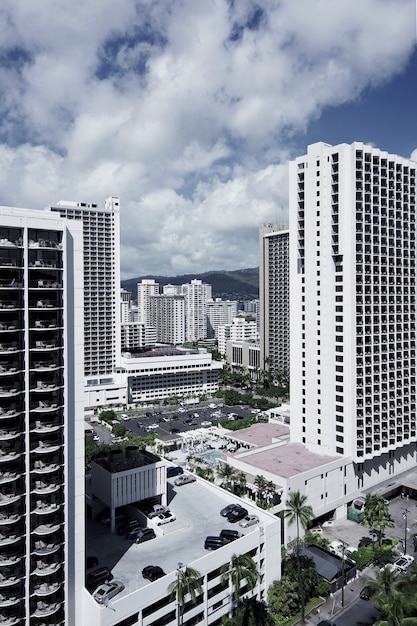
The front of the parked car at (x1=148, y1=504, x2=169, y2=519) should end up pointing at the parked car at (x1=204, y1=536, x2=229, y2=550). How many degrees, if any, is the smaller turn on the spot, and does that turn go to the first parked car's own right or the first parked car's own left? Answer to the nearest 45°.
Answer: approximately 90° to the first parked car's own left

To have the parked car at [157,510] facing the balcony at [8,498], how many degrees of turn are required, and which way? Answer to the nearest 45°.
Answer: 0° — it already faces it

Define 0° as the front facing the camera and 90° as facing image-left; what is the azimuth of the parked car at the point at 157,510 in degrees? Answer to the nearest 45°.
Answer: approximately 45°

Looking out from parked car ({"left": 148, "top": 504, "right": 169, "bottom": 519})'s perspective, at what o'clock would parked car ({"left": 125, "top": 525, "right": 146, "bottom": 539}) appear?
parked car ({"left": 125, "top": 525, "right": 146, "bottom": 539}) is roughly at 12 o'clock from parked car ({"left": 148, "top": 504, "right": 169, "bottom": 519}).

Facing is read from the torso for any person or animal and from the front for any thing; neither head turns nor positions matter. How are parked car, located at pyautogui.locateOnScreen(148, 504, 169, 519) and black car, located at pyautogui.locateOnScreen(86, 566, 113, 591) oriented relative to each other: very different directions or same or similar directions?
same or similar directions

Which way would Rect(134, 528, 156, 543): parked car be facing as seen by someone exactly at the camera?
facing the viewer and to the left of the viewer

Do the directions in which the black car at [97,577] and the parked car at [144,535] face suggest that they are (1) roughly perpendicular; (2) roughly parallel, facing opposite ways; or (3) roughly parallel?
roughly parallel

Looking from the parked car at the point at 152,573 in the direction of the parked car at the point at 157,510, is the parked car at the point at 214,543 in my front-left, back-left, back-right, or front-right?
front-right

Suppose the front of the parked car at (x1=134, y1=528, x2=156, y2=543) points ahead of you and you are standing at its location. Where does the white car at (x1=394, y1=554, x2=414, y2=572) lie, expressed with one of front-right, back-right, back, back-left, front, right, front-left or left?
back-left

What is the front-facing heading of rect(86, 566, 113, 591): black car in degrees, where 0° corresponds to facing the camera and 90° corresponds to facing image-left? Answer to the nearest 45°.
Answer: approximately 45°
